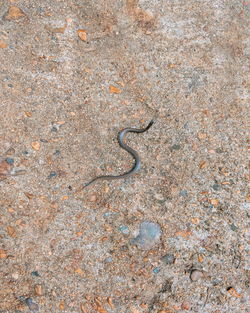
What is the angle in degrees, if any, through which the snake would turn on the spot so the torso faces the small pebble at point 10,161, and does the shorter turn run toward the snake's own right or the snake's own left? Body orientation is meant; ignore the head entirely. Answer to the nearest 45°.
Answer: approximately 180°

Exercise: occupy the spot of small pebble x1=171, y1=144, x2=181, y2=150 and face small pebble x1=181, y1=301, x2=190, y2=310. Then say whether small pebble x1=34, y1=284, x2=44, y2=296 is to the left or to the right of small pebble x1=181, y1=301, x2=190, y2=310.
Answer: right

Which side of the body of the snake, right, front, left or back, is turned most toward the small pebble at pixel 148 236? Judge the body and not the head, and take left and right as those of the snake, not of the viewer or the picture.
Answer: right

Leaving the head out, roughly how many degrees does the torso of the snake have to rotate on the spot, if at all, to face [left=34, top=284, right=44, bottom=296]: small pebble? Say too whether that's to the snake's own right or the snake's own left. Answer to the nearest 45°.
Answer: approximately 135° to the snake's own right

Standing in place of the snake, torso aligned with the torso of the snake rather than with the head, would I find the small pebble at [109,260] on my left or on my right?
on my right

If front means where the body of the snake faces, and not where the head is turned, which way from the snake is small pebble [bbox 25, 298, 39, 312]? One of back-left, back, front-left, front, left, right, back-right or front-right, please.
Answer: back-right

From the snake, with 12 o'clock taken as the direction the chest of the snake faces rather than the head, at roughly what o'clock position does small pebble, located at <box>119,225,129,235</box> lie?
The small pebble is roughly at 4 o'clock from the snake.

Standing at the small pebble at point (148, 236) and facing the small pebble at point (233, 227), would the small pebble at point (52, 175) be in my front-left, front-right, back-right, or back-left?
back-left

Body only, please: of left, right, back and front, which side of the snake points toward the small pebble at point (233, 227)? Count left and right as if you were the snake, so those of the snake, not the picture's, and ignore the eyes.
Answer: right

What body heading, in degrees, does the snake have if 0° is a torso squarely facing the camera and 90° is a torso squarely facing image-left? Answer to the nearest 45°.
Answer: approximately 225°

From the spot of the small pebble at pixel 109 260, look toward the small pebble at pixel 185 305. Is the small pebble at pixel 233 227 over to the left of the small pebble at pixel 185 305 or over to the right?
left
